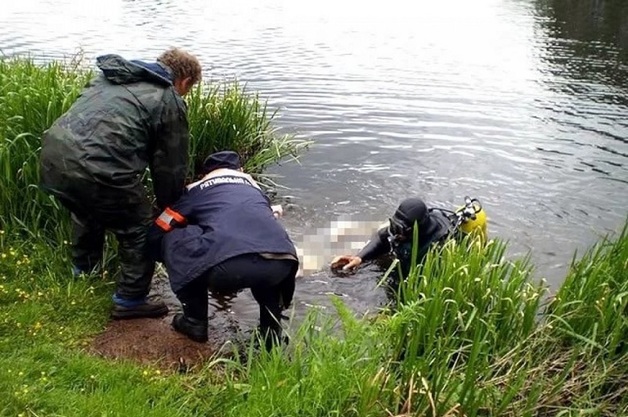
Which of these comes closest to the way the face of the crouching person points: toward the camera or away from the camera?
away from the camera

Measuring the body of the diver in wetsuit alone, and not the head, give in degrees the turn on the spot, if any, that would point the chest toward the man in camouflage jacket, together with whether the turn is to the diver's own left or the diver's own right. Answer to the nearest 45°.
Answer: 0° — they already face them

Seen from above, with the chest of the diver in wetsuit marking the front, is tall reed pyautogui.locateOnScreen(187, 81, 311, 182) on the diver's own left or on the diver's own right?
on the diver's own right

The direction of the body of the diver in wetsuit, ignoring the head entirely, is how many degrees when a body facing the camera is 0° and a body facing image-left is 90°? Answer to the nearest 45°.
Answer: approximately 45°

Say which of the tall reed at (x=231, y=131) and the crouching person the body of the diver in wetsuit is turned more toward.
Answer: the crouching person

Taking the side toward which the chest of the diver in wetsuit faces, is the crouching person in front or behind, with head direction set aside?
in front

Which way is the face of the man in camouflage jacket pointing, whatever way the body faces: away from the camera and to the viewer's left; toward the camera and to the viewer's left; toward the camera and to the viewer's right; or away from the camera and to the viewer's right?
away from the camera and to the viewer's right

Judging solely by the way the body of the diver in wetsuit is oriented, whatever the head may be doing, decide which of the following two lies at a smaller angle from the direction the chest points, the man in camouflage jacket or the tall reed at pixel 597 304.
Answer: the man in camouflage jacket

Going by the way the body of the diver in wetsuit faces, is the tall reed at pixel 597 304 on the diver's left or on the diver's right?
on the diver's left
